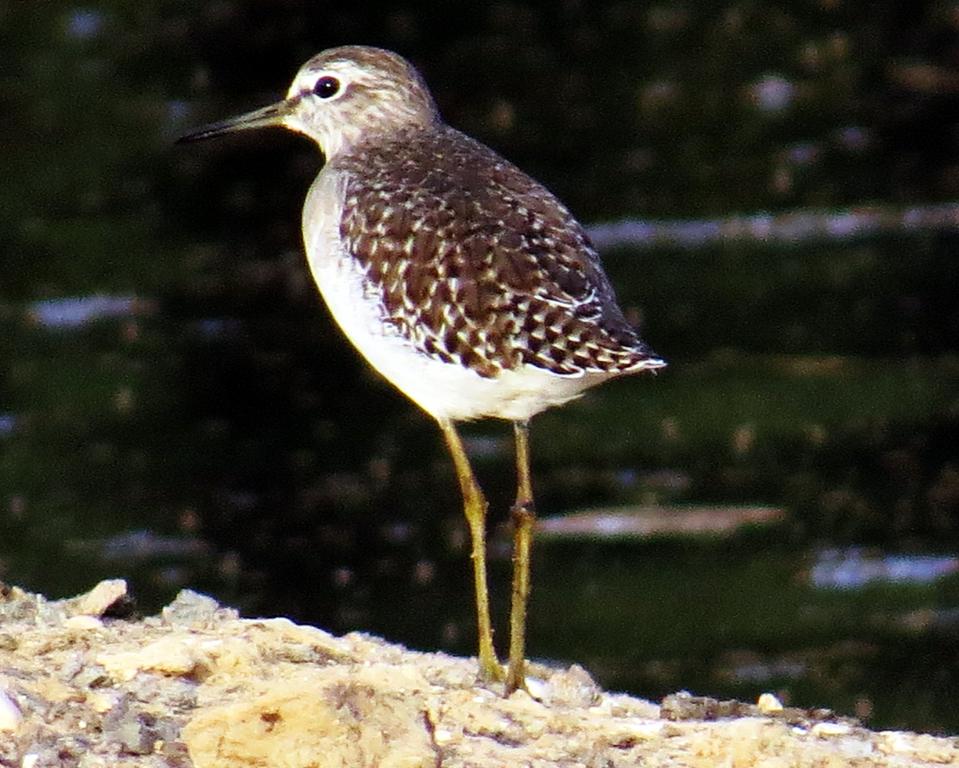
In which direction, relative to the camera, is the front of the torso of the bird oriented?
to the viewer's left
